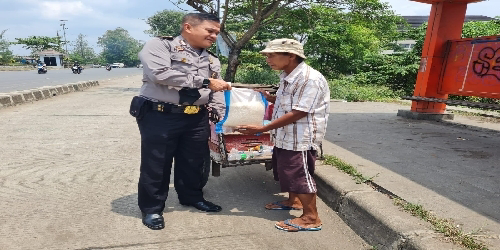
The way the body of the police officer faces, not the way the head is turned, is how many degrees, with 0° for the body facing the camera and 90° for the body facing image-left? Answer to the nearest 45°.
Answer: approximately 315°

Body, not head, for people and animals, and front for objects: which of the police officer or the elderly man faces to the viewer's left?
the elderly man

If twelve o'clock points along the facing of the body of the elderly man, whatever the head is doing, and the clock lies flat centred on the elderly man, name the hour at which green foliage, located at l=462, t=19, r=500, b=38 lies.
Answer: The green foliage is roughly at 4 o'clock from the elderly man.

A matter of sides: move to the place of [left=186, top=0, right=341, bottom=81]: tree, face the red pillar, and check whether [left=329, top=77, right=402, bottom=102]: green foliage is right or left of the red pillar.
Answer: left

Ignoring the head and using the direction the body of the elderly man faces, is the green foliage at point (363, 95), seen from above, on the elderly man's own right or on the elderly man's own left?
on the elderly man's own right

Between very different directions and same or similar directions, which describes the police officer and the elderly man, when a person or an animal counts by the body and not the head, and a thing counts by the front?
very different directions

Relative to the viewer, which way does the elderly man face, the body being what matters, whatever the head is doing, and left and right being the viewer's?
facing to the left of the viewer

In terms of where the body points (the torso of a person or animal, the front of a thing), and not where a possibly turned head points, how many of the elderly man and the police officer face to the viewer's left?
1

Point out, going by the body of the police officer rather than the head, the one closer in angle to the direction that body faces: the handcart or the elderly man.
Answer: the elderly man

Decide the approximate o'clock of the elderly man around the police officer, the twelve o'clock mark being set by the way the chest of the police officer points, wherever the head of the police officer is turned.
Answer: The elderly man is roughly at 11 o'clock from the police officer.
